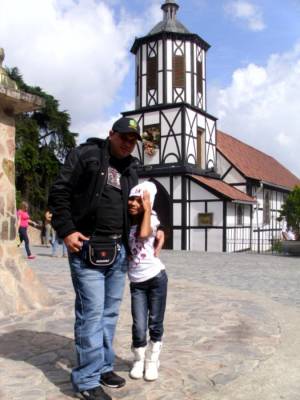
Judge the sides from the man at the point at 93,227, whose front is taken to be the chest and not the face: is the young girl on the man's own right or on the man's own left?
on the man's own left

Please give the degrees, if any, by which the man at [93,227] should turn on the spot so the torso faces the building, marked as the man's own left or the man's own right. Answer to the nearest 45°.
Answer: approximately 135° to the man's own left

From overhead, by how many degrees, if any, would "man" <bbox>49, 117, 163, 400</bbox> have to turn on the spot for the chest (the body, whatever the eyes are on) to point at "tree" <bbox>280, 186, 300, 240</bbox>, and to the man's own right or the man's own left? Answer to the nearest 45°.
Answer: approximately 90° to the man's own left

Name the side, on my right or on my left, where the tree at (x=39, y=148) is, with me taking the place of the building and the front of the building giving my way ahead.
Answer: on my right

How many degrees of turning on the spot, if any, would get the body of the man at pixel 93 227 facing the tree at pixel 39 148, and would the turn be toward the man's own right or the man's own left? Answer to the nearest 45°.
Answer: approximately 135° to the man's own left

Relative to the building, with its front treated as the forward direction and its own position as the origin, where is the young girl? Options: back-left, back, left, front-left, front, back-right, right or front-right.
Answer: front-left

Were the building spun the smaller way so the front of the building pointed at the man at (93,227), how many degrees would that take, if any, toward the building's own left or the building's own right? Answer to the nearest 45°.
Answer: approximately 45° to the building's own left

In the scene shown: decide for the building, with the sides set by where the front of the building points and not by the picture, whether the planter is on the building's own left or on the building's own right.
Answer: on the building's own left

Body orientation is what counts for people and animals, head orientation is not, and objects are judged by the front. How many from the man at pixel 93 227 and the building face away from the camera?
0

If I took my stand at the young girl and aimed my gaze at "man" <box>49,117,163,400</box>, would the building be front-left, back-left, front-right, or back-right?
back-right

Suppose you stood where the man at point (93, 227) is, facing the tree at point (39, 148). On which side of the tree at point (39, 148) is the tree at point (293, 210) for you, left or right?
right

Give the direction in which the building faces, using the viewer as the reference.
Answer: facing the viewer and to the left of the viewer
